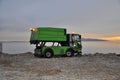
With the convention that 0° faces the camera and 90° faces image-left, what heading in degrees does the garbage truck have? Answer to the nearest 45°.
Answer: approximately 270°
